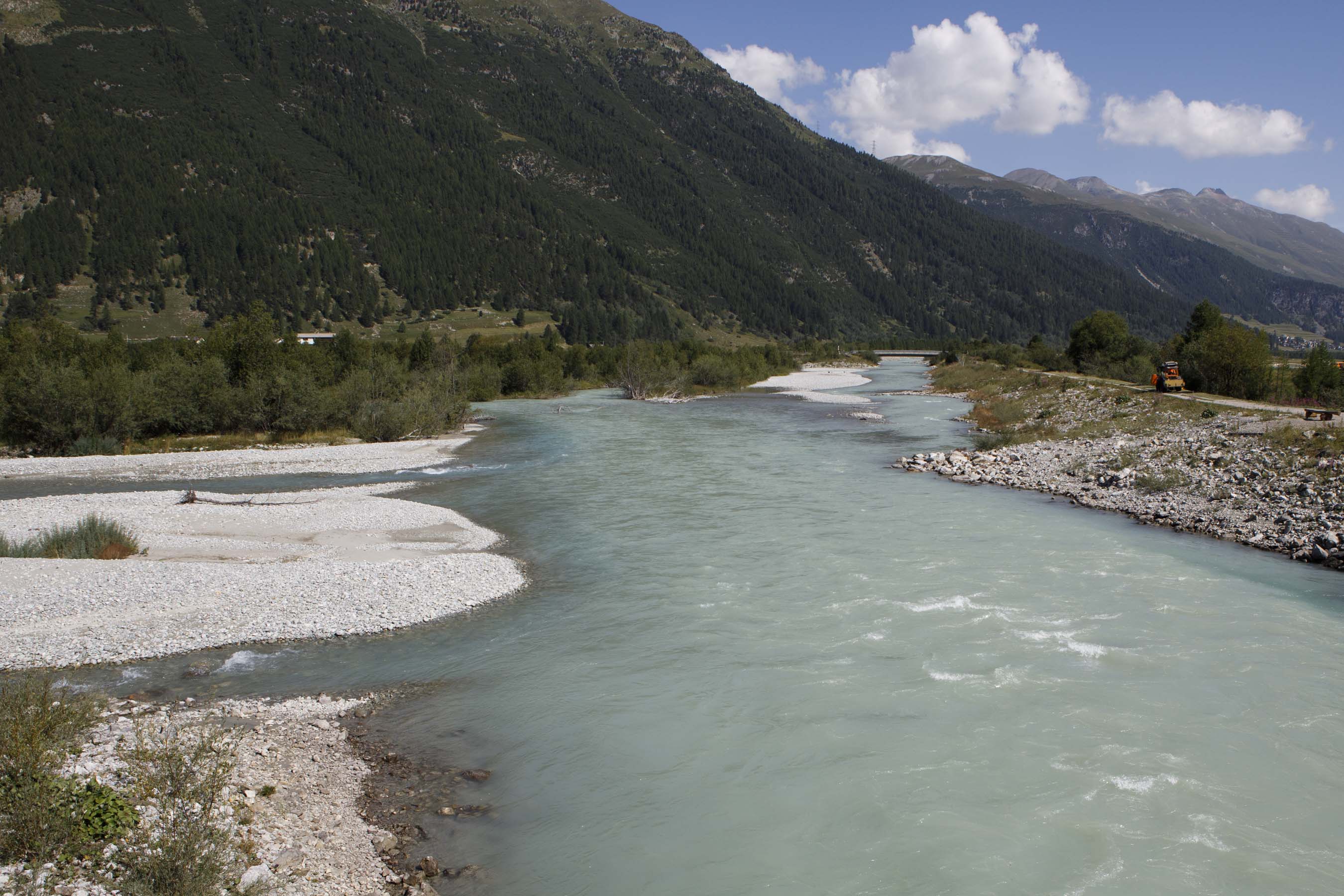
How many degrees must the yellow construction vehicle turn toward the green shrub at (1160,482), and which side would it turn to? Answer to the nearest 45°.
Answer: approximately 45° to its right

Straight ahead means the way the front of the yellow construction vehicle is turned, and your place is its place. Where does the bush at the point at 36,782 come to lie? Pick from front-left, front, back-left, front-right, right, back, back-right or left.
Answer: front-right

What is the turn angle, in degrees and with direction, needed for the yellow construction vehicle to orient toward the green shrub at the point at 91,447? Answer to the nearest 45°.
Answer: approximately 90° to its right

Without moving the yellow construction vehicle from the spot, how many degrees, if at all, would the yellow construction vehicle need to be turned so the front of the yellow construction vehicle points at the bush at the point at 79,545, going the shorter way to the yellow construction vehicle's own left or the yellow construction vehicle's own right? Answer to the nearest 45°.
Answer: approximately 90° to the yellow construction vehicle's own right

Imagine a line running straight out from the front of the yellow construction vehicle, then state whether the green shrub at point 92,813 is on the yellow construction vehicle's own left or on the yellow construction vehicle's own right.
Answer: on the yellow construction vehicle's own right

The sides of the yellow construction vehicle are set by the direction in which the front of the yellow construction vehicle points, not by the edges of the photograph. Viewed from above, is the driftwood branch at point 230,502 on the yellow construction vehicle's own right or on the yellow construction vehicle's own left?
on the yellow construction vehicle's own right

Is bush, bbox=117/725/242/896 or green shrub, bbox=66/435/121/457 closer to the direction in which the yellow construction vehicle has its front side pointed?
the bush

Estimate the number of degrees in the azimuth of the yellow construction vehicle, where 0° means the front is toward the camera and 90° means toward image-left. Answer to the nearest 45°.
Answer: approximately 315°

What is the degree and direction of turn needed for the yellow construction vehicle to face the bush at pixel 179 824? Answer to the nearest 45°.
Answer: approximately 45° to its right
